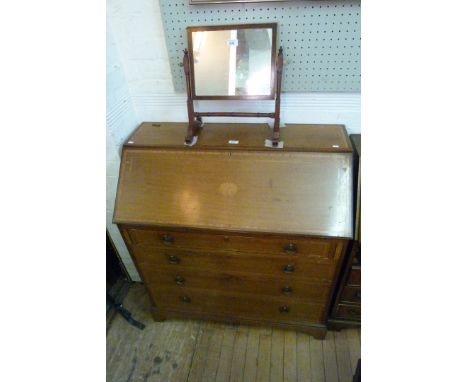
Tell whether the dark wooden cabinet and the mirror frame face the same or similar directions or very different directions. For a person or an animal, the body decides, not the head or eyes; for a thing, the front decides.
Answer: same or similar directions

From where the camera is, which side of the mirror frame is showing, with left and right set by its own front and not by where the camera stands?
front

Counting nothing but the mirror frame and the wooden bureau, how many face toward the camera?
2

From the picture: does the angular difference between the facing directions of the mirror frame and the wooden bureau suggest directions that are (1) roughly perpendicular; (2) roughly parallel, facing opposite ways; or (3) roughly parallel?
roughly parallel

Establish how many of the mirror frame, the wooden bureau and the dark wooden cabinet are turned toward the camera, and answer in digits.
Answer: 3

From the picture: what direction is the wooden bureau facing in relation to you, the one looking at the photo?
facing the viewer

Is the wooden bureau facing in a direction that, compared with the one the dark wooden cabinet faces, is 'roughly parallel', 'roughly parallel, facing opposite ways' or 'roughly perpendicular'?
roughly parallel
